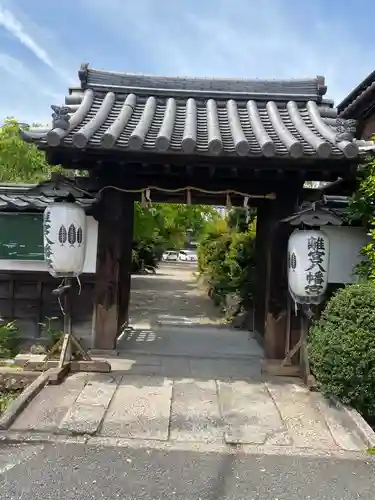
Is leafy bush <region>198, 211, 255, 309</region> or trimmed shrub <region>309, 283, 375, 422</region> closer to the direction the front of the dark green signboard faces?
the trimmed shrub

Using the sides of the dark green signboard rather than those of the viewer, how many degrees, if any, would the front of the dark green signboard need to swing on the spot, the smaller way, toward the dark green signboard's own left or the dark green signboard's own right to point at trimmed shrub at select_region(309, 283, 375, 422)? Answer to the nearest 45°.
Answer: approximately 45° to the dark green signboard's own left

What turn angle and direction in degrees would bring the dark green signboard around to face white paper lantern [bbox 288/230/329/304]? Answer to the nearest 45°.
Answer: approximately 45° to its left

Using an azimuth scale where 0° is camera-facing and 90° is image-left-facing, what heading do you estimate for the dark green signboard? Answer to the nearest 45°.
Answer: approximately 0°

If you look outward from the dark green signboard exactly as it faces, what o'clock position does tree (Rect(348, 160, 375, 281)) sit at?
The tree is roughly at 10 o'clock from the dark green signboard.

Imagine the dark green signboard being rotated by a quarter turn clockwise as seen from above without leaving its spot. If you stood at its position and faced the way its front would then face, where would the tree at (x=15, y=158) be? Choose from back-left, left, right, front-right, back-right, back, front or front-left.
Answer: right
